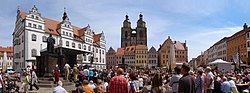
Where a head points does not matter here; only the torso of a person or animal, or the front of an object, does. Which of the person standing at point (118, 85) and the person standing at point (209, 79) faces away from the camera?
the person standing at point (118, 85)

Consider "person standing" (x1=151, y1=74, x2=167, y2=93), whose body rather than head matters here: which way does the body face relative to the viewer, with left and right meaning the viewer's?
facing away from the viewer

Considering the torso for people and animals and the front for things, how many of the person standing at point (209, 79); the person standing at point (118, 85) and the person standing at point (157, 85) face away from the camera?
2

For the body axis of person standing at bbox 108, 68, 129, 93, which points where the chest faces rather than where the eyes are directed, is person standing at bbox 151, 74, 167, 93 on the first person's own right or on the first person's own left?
on the first person's own right

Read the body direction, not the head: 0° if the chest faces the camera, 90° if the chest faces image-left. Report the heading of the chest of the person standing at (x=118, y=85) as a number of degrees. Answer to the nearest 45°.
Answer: approximately 180°

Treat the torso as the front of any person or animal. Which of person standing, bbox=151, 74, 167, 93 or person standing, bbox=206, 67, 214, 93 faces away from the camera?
person standing, bbox=151, 74, 167, 93
